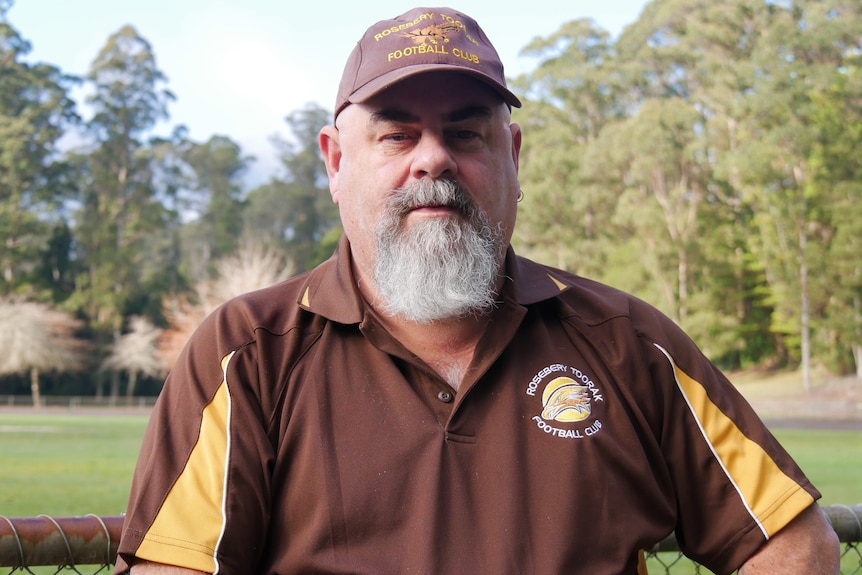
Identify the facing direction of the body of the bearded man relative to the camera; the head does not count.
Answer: toward the camera

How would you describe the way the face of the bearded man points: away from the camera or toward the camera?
toward the camera

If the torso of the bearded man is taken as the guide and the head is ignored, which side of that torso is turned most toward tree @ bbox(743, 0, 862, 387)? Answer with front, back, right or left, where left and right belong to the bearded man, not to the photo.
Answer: back
